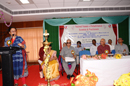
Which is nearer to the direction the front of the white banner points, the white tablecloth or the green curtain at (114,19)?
the white tablecloth

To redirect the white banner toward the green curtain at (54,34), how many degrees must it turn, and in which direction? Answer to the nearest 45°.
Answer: approximately 90° to its right

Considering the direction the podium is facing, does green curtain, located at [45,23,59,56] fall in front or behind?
behind

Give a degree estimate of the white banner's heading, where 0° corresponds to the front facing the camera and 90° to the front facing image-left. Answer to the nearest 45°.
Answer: approximately 0°

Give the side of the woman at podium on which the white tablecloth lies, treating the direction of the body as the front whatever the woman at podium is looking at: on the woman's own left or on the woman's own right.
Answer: on the woman's own left

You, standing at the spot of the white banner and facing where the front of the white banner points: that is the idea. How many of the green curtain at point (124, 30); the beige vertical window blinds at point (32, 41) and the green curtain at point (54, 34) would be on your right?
2

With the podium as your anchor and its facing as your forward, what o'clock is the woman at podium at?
The woman at podium is roughly at 5 o'clock from the podium.

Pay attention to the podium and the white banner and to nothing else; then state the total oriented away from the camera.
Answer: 0

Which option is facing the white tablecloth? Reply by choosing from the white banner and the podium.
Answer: the white banner

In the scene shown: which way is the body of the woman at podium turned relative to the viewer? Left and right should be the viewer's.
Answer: facing the viewer and to the left of the viewer
